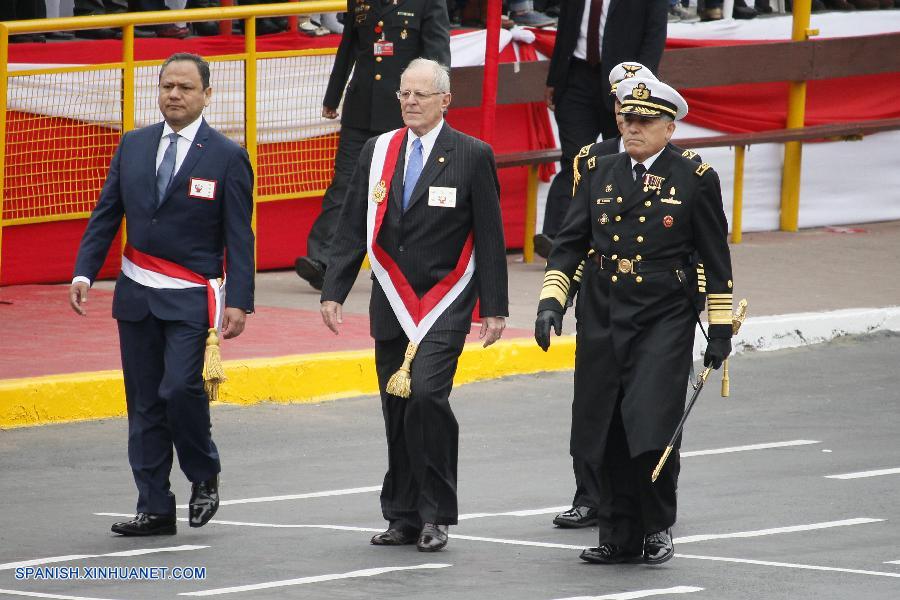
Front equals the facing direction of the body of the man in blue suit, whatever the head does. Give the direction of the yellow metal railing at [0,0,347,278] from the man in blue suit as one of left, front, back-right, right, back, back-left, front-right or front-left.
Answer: back-right

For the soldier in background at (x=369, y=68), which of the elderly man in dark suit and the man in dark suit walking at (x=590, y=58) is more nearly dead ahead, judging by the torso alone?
the elderly man in dark suit

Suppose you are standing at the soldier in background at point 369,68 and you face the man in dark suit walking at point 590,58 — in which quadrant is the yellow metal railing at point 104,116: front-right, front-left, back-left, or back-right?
back-left

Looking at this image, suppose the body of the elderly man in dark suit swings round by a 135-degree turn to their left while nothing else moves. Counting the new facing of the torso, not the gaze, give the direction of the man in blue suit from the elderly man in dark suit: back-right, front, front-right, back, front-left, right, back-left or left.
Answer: back

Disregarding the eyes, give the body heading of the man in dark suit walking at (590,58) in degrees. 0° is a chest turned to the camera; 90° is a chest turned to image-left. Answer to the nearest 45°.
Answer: approximately 45°

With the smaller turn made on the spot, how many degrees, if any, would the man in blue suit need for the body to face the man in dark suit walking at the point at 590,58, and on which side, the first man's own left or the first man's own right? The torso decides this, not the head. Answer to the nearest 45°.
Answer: approximately 180°

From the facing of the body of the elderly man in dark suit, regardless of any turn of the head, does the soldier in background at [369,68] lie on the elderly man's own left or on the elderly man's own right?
on the elderly man's own right

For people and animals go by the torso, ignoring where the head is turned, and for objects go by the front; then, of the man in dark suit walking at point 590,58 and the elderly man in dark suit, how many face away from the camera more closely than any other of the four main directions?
0

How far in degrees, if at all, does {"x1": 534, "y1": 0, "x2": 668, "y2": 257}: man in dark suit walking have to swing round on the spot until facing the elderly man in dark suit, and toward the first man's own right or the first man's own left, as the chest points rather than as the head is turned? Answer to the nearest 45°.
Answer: approximately 45° to the first man's own left
